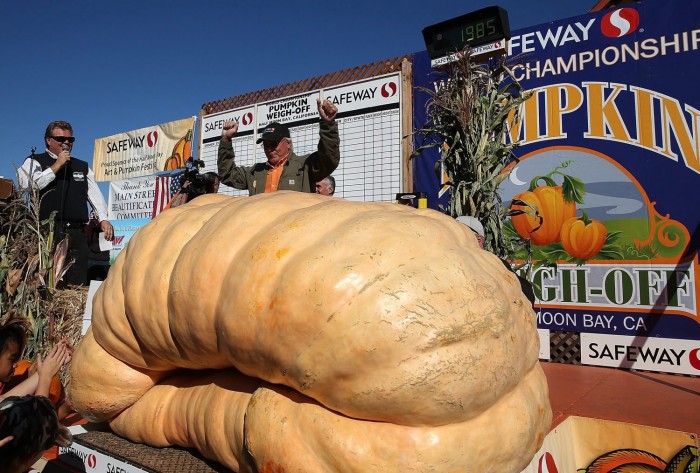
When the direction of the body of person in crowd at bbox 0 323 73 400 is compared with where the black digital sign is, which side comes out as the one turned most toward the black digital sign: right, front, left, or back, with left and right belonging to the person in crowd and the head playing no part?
front

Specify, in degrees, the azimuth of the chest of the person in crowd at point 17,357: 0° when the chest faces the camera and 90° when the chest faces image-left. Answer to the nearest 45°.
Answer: approximately 270°

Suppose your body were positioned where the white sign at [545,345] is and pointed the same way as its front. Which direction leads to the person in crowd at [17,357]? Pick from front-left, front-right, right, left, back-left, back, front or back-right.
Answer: front-right

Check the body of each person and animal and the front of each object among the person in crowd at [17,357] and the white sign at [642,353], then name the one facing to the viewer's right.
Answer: the person in crowd

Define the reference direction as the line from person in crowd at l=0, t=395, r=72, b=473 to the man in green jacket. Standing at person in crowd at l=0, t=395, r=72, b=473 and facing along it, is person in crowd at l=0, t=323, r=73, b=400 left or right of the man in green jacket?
left

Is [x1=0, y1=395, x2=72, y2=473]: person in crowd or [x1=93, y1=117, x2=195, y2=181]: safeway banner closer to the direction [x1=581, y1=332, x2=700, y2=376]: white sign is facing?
the person in crowd

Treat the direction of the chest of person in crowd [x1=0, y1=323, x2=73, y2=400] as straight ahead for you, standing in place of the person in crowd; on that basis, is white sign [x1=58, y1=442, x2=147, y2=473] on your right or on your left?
on your right

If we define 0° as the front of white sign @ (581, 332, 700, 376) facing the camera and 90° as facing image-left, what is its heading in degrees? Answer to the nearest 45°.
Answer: approximately 0°

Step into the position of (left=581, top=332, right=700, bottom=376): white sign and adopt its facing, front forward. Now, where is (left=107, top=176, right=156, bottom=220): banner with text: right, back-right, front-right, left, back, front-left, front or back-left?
right

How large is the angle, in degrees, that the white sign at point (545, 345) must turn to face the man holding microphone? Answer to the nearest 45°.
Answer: approximately 45° to its right

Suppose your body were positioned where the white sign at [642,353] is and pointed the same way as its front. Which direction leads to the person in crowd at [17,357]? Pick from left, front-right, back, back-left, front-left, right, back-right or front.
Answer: front-right

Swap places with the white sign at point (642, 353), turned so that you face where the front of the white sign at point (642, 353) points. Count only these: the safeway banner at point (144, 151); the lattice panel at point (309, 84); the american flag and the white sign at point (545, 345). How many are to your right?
4
